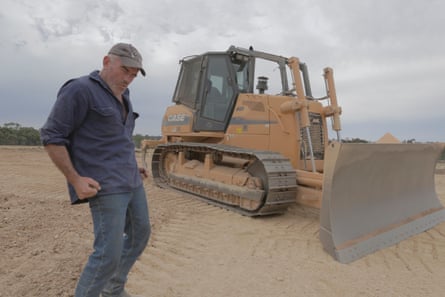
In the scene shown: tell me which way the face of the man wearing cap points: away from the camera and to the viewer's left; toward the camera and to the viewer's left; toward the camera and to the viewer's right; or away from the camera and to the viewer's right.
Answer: toward the camera and to the viewer's right

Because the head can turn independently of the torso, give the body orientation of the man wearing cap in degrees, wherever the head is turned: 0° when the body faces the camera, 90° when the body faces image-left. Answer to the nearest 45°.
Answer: approximately 315°

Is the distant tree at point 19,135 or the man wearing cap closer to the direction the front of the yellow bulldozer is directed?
the man wearing cap

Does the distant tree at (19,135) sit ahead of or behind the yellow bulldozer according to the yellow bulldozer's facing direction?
behind

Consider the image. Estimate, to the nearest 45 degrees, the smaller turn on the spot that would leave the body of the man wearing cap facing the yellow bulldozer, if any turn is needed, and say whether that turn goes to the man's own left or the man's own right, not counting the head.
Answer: approximately 90° to the man's own left

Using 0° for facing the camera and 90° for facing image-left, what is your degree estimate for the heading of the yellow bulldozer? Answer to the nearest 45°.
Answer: approximately 315°

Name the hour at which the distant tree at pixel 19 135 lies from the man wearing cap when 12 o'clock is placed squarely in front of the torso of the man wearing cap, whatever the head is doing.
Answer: The distant tree is roughly at 7 o'clock from the man wearing cap.

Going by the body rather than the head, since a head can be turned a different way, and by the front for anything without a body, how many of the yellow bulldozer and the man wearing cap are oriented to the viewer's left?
0

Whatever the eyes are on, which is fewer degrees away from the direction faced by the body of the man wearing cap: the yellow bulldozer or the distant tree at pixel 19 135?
the yellow bulldozer
